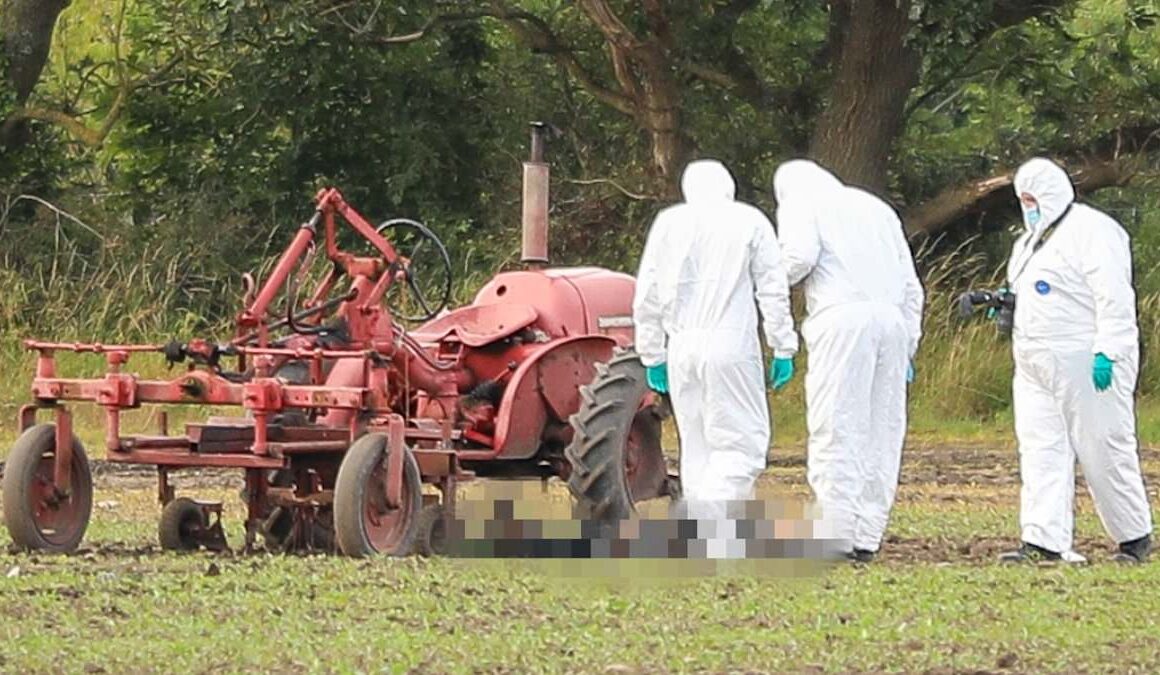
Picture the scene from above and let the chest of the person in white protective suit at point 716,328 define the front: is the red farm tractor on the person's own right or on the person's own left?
on the person's own left

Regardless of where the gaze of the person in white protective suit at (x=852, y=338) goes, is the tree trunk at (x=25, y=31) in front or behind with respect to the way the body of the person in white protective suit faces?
in front

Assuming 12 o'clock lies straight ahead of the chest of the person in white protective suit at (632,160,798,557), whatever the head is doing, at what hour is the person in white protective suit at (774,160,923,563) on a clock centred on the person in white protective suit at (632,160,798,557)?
the person in white protective suit at (774,160,923,563) is roughly at 3 o'clock from the person in white protective suit at (632,160,798,557).

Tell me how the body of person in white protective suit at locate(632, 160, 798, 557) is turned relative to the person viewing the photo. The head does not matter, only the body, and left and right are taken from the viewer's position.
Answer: facing away from the viewer

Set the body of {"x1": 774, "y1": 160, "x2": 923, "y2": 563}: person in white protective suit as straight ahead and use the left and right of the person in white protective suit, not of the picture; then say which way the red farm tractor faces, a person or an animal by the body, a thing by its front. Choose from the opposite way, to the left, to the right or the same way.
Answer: to the left

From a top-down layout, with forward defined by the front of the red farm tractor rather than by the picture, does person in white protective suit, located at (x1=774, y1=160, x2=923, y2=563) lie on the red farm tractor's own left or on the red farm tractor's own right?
on the red farm tractor's own left

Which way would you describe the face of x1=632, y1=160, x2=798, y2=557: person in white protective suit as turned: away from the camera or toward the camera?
away from the camera

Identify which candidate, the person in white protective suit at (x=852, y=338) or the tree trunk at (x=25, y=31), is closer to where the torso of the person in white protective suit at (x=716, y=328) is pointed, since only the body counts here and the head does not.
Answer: the tree trunk

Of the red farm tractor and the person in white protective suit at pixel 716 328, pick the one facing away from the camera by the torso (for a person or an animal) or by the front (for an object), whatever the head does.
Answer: the person in white protective suit

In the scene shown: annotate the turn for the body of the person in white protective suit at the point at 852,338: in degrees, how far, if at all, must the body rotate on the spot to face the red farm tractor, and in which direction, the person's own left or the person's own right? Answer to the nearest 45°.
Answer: approximately 45° to the person's own left

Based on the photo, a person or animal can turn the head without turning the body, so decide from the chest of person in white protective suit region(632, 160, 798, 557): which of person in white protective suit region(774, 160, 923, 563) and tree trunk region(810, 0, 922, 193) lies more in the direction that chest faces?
the tree trunk

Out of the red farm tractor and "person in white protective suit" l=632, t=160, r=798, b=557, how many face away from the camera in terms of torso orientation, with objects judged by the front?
1

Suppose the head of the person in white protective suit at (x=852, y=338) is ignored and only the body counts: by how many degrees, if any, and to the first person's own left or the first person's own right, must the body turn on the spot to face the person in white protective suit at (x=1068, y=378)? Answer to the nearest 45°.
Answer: approximately 135° to the first person's own right
